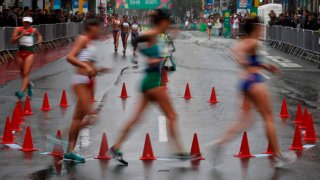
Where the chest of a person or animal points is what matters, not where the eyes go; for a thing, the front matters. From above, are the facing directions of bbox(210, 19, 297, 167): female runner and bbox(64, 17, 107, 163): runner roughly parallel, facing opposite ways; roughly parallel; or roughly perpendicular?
roughly parallel

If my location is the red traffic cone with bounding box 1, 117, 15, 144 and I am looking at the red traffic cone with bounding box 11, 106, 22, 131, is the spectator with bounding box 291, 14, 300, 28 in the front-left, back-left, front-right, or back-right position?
front-right

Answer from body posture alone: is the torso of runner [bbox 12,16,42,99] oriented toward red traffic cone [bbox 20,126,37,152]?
yes

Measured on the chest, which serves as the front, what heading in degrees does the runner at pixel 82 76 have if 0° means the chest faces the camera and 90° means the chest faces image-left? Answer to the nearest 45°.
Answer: approximately 270°

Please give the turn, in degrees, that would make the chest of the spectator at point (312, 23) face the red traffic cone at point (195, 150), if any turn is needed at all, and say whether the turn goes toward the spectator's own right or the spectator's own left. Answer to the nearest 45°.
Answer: approximately 45° to the spectator's own left

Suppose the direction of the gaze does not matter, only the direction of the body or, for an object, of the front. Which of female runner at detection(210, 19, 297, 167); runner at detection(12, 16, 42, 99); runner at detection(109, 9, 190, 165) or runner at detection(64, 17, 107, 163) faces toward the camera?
runner at detection(12, 16, 42, 99)

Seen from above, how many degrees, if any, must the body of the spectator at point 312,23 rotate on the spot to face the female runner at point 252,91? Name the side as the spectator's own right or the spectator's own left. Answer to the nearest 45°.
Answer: approximately 45° to the spectator's own left

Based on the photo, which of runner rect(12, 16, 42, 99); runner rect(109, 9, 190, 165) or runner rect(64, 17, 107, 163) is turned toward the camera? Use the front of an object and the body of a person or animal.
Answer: runner rect(12, 16, 42, 99)

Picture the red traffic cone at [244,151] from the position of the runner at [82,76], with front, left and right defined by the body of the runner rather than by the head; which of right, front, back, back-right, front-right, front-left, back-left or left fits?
front

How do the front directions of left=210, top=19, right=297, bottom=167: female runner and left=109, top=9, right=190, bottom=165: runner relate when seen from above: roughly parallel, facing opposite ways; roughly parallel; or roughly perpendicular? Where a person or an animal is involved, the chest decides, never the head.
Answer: roughly parallel

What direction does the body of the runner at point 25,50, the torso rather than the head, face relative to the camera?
toward the camera

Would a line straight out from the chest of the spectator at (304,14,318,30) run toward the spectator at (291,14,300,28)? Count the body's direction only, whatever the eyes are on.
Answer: no

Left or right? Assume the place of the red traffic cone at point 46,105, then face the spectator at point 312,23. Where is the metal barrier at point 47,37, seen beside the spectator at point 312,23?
left

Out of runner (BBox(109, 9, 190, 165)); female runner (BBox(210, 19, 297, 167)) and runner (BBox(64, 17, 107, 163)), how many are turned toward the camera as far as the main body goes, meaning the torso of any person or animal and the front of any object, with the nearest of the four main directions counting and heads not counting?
0
